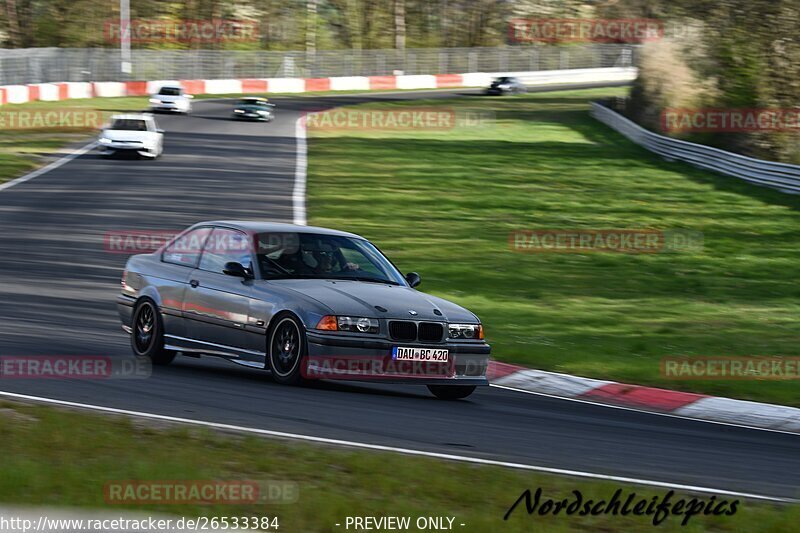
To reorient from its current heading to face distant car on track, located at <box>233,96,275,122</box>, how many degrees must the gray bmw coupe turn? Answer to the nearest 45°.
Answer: approximately 135° to its left

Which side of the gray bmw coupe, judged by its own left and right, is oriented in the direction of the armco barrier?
left

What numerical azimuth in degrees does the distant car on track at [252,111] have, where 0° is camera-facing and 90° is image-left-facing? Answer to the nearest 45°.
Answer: approximately 45°

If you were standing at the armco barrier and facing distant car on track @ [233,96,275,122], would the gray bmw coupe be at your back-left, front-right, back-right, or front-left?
back-left

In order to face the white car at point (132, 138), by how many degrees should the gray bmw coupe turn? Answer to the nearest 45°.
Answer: approximately 135° to its left

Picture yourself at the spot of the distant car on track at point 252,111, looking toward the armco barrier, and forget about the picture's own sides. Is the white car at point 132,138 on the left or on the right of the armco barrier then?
right

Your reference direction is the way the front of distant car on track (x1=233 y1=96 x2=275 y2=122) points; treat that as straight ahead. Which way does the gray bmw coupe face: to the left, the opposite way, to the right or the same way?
to the left

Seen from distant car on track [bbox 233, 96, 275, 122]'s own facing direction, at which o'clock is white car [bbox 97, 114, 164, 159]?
The white car is roughly at 11 o'clock from the distant car on track.

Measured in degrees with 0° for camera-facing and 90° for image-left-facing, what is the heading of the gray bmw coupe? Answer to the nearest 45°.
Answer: approximately 315°

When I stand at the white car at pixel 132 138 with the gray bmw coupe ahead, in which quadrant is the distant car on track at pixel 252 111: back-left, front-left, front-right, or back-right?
back-left

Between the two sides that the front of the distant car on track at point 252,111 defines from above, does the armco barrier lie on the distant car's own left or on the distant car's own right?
on the distant car's own left

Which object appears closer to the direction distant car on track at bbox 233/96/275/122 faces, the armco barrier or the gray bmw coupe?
the gray bmw coupe
